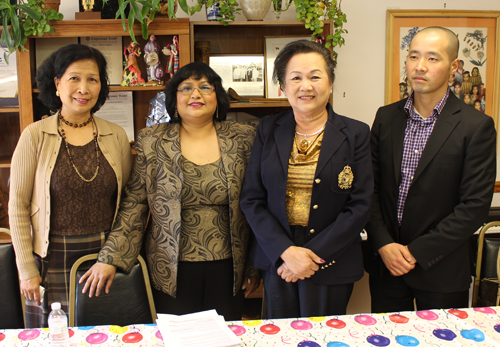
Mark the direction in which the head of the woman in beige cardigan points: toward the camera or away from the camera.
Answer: toward the camera

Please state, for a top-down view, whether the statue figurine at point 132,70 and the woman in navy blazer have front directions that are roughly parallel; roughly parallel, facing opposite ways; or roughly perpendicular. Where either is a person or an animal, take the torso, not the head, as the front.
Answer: roughly parallel

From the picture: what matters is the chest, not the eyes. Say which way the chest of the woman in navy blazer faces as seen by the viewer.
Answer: toward the camera

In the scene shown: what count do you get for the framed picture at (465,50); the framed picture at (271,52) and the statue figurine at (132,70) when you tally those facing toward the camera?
3

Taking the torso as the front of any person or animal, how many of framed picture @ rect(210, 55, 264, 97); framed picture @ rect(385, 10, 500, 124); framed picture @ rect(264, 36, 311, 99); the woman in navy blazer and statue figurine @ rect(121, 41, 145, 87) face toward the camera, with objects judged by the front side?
5

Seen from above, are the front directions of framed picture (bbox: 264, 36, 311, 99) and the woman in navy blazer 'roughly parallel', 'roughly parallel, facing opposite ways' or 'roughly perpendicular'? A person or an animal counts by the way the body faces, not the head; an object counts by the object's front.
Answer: roughly parallel

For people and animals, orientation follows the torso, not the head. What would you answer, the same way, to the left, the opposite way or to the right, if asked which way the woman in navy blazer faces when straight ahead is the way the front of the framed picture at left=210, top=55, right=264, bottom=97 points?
the same way

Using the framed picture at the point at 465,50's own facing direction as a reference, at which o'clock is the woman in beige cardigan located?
The woman in beige cardigan is roughly at 1 o'clock from the framed picture.

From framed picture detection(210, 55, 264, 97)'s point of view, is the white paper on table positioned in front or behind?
in front

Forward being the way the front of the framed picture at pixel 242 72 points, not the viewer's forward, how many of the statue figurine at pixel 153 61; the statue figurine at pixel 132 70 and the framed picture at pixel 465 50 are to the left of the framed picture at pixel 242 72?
1

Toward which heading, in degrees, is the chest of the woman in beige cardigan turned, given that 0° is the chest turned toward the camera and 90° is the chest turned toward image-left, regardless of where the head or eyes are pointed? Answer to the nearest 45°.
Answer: approximately 315°

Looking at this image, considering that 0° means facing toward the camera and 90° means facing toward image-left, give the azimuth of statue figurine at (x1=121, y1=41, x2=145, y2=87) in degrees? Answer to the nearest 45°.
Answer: approximately 0°

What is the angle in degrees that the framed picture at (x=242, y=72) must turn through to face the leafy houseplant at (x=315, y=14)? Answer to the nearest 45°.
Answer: approximately 45° to its left
